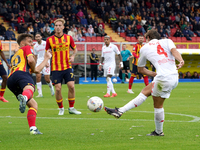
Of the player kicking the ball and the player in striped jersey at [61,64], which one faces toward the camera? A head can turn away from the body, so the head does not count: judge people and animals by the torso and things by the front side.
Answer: the player in striped jersey

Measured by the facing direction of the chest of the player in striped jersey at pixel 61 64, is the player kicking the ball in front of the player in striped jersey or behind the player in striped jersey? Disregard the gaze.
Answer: in front

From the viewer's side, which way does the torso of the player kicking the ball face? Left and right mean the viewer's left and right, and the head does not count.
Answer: facing away from the viewer and to the left of the viewer

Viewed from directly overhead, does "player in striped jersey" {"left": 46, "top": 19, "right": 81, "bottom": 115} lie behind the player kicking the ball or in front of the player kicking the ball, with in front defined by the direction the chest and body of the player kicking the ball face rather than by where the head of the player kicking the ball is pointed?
in front

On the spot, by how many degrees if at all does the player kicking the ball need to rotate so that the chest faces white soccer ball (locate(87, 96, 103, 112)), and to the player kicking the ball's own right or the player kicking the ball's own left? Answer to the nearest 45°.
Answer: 0° — they already face it

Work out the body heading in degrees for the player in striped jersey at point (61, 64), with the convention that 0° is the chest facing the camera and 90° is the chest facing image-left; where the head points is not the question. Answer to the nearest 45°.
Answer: approximately 0°

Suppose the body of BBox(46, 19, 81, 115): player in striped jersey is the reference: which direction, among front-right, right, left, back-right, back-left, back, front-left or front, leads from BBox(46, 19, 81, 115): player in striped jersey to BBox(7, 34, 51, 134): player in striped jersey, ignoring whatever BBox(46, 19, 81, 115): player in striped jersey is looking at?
front

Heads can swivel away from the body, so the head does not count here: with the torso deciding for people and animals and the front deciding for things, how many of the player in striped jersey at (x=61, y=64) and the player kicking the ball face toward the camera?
1
